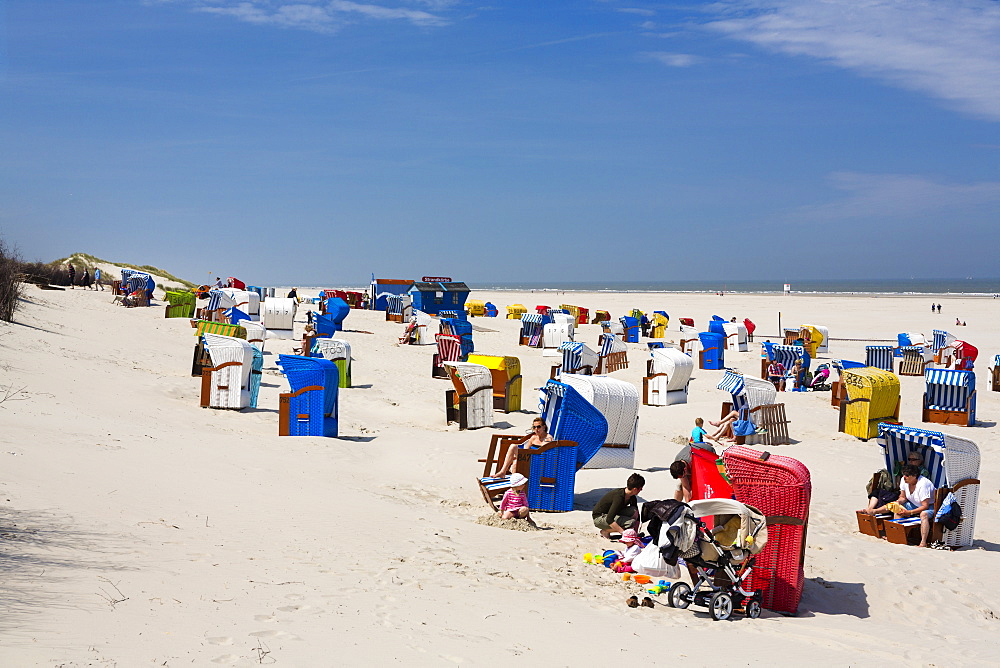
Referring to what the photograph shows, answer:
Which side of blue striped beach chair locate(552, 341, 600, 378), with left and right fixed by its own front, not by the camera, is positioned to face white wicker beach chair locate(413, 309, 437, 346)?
right

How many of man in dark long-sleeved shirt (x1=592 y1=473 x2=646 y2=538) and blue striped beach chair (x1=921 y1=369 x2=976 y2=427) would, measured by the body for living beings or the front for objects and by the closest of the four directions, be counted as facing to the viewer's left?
0

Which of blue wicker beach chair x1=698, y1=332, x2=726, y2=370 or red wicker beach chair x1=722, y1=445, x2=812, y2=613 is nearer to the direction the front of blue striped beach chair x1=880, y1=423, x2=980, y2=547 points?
the red wicker beach chair

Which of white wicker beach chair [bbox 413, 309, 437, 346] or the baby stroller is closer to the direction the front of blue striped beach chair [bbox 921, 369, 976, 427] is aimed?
the baby stroller

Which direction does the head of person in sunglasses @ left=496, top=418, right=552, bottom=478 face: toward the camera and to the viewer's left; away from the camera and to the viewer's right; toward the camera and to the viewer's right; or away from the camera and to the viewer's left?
toward the camera and to the viewer's left

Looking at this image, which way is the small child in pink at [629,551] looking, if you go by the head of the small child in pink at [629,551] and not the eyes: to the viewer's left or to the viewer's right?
to the viewer's left

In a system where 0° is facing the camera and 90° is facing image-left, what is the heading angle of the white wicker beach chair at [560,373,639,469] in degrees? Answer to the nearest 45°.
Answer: approximately 135°

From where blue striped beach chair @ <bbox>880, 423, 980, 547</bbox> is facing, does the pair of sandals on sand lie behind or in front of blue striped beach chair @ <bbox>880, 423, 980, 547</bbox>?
in front

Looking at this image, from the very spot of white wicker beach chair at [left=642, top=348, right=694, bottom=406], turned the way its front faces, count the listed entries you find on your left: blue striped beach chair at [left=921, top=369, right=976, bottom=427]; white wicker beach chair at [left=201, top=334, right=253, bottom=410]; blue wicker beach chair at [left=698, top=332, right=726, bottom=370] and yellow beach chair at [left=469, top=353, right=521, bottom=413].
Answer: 2

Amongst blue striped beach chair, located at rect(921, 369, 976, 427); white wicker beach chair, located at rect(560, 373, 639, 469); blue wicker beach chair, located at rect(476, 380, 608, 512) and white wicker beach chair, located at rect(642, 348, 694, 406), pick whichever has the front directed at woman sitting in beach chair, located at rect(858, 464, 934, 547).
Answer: the blue striped beach chair

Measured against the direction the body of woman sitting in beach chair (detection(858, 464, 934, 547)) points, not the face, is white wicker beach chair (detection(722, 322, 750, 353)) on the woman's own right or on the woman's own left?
on the woman's own right

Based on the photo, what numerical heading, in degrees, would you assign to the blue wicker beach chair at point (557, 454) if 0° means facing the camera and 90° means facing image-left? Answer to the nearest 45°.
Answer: approximately 90°

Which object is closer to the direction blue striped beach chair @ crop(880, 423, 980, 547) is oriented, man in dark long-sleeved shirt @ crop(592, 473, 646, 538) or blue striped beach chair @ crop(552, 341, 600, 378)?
the man in dark long-sleeved shirt

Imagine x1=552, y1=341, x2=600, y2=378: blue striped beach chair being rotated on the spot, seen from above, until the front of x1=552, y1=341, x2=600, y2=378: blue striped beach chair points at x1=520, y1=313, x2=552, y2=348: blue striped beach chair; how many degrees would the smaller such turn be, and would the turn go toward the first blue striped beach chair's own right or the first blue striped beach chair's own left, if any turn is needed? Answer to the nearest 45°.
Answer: approximately 135° to the first blue striped beach chair's own right
